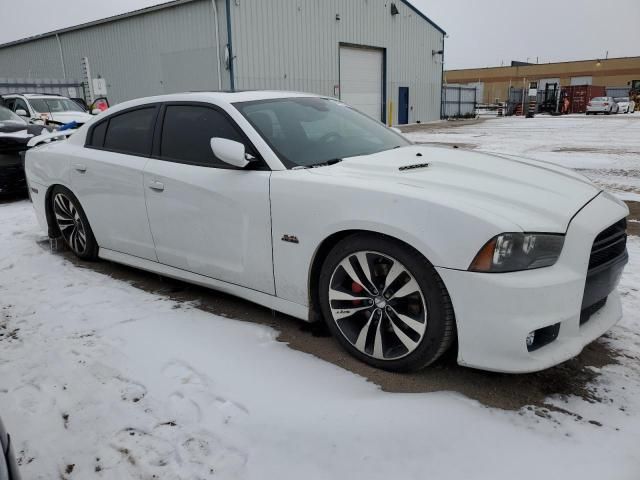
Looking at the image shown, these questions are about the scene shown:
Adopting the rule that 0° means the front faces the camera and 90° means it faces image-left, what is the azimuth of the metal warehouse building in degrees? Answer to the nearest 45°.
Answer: approximately 315°

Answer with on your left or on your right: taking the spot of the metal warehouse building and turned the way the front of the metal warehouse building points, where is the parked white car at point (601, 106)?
on your left

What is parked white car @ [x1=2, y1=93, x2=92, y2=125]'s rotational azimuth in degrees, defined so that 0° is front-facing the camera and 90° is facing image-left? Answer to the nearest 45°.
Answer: approximately 315°

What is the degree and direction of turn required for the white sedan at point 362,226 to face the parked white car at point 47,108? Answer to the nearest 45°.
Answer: approximately 180°

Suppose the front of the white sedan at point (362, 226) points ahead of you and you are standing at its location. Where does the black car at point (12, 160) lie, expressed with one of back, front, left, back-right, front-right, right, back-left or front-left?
back

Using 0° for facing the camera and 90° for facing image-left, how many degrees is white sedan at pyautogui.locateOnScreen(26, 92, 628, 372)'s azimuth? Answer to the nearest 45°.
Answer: approximately 315°

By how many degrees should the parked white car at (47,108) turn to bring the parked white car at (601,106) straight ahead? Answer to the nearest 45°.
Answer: approximately 45° to its left

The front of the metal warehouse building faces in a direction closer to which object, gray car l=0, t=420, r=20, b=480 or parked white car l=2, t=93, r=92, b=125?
the gray car

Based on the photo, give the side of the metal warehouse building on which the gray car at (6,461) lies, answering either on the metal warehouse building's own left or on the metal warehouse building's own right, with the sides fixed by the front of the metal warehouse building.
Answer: on the metal warehouse building's own right

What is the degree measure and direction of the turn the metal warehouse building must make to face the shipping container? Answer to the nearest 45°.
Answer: approximately 90° to its left
